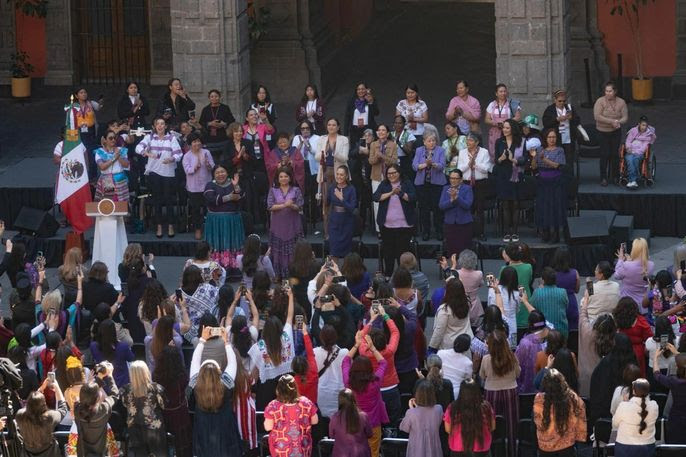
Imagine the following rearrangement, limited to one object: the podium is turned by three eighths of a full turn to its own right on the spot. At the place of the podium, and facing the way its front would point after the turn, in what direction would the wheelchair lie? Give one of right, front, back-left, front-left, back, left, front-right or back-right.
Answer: back-right

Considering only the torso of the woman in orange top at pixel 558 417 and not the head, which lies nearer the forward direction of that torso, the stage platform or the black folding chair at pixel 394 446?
the stage platform

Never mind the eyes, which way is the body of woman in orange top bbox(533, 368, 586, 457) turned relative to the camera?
away from the camera

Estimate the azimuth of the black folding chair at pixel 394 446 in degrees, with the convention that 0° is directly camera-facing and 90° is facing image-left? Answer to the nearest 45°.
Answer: approximately 180°

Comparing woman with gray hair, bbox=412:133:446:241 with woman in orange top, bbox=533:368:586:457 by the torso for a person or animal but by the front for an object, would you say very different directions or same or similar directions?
very different directions

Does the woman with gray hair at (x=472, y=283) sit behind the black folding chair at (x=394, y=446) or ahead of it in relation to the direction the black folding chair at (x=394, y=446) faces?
ahead

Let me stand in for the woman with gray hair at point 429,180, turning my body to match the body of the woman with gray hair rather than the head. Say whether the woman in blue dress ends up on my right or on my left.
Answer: on my right

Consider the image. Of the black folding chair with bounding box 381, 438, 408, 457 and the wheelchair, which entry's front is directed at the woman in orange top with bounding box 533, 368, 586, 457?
the wheelchair

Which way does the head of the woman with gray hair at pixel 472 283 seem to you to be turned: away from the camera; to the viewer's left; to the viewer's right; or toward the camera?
away from the camera

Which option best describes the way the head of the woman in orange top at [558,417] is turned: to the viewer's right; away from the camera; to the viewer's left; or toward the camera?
away from the camera
